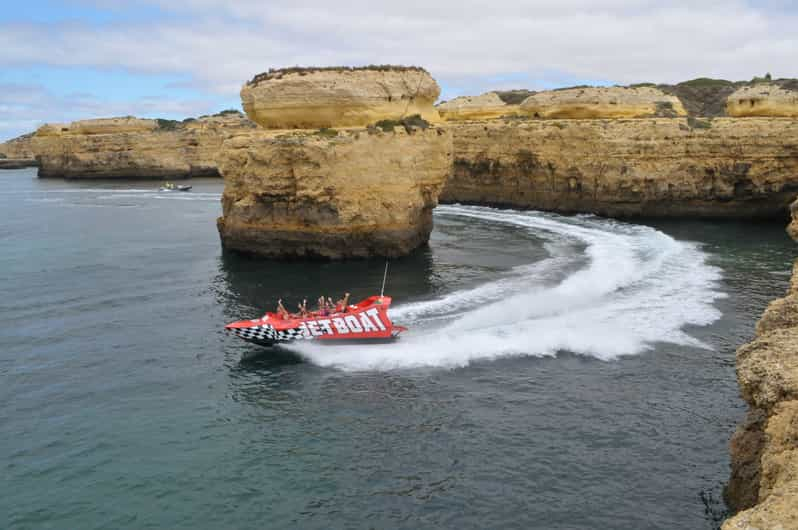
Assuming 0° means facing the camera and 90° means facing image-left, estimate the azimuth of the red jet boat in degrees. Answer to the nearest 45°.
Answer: approximately 90°

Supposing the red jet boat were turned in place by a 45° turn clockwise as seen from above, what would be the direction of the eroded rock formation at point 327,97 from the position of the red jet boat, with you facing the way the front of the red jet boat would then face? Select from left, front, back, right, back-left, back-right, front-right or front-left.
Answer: front-right

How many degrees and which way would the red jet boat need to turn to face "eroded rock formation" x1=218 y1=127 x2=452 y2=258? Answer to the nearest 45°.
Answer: approximately 90° to its right
